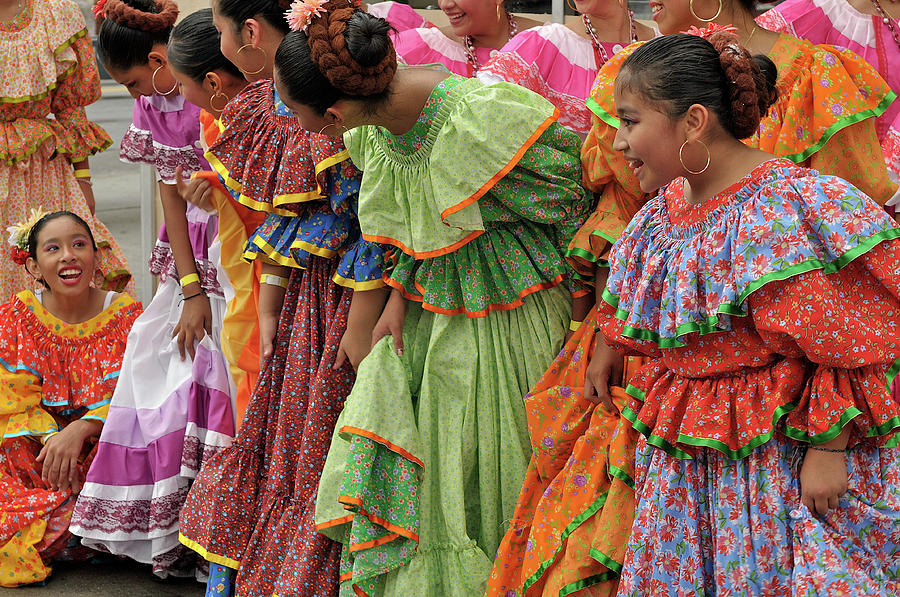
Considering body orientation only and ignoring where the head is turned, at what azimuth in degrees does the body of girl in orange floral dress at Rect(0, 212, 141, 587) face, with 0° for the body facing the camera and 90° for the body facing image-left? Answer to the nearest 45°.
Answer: approximately 0°

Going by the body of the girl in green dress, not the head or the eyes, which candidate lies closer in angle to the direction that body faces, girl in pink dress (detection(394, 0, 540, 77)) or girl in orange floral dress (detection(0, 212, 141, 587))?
the girl in orange floral dress

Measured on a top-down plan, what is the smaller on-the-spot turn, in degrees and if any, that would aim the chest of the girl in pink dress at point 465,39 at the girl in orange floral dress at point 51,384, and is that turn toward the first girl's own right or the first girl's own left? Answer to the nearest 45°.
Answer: approximately 45° to the first girl's own right

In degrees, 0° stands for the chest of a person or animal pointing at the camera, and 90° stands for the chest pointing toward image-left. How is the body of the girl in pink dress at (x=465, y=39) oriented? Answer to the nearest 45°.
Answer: approximately 45°

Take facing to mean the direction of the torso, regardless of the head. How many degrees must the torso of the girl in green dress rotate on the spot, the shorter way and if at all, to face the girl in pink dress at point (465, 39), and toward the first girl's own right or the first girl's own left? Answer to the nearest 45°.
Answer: approximately 135° to the first girl's own right

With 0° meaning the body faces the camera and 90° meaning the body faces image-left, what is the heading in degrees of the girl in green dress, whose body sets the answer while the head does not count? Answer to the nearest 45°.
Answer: approximately 45°

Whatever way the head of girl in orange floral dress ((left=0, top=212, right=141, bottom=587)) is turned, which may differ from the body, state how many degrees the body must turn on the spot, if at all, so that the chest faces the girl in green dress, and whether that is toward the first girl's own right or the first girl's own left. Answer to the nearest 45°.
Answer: approximately 45° to the first girl's own left

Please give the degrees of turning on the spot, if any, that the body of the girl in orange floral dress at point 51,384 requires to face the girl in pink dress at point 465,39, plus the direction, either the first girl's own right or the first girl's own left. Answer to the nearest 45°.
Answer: approximately 90° to the first girl's own left

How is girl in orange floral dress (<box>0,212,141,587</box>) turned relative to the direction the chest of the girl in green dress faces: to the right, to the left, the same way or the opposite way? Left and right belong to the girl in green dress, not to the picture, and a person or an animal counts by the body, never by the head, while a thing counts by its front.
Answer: to the left
